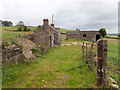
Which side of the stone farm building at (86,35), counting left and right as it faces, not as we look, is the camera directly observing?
front

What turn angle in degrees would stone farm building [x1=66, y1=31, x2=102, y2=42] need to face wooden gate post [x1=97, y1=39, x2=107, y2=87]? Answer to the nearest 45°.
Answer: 0° — it already faces it
